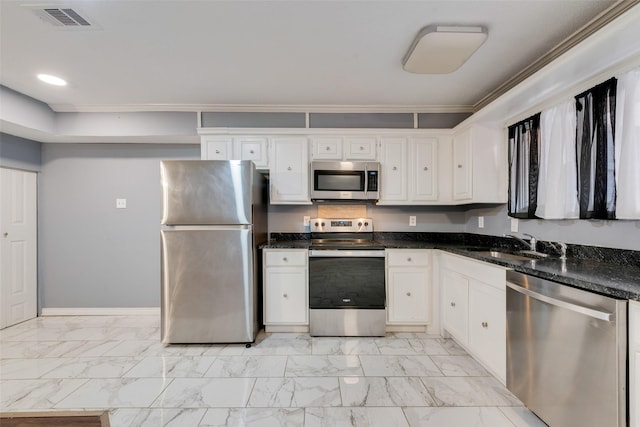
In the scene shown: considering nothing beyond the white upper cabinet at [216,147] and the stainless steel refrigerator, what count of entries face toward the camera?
2

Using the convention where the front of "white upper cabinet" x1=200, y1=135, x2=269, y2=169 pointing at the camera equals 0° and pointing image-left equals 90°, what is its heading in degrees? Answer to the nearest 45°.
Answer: approximately 0°

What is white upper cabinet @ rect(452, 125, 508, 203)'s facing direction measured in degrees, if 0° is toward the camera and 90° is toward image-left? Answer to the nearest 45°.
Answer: approximately 45°

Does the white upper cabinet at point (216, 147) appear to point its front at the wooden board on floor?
yes

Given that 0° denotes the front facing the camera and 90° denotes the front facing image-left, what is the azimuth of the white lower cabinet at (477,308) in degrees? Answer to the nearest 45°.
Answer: approximately 45°

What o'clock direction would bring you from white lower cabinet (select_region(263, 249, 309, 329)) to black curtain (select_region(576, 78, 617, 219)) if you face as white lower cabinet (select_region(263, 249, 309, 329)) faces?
The black curtain is roughly at 10 o'clock from the white lower cabinet.

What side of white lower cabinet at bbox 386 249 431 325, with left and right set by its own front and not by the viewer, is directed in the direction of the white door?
right

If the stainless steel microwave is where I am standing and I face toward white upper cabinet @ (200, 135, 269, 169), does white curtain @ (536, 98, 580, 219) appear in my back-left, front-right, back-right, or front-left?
back-left

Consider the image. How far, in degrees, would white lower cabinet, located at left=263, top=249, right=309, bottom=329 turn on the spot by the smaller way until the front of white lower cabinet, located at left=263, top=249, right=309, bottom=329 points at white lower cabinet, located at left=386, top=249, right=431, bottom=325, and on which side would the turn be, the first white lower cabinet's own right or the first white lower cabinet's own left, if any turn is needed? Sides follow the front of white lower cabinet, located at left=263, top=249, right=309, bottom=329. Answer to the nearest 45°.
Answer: approximately 90° to the first white lower cabinet's own left
